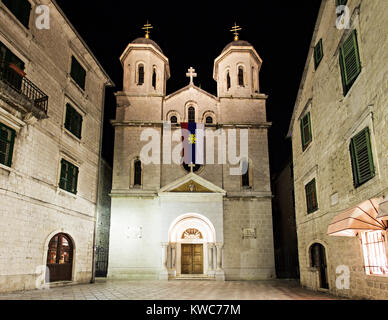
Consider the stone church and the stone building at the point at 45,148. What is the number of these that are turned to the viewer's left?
0

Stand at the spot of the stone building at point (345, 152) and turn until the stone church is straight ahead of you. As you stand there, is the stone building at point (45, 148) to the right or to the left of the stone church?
left

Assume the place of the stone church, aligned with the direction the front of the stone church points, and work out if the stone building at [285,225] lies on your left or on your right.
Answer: on your left

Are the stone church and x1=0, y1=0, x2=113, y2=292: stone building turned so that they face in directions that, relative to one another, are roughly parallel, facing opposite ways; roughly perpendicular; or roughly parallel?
roughly perpendicular

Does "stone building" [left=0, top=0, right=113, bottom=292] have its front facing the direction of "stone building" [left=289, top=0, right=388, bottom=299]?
yes

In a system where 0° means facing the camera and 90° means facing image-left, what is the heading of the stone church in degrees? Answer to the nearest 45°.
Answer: approximately 0°

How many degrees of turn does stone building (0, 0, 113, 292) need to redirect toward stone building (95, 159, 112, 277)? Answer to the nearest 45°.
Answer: approximately 135° to its left

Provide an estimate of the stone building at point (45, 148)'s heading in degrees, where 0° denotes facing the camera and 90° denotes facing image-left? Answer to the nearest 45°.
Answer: approximately 315°

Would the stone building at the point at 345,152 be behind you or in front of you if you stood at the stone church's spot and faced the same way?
in front
